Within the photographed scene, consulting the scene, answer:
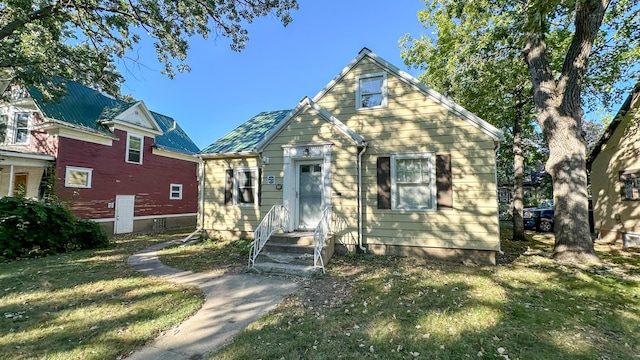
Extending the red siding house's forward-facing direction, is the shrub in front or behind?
in front

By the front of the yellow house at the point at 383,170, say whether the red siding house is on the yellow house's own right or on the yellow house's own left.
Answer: on the yellow house's own right

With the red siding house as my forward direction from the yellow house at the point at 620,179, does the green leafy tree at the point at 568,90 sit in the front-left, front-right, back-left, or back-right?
front-left

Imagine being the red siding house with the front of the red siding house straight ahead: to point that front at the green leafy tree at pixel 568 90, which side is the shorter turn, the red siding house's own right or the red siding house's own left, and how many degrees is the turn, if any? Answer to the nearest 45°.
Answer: approximately 90° to the red siding house's own left

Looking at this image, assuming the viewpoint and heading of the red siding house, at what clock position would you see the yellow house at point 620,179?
The yellow house is roughly at 9 o'clock from the red siding house.

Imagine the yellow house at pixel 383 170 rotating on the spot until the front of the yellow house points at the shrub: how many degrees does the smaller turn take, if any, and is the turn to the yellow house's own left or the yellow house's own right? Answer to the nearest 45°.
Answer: approximately 90° to the yellow house's own right

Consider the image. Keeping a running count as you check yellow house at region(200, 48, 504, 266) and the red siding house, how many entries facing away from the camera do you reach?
0

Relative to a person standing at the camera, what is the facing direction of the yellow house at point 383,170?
facing the viewer

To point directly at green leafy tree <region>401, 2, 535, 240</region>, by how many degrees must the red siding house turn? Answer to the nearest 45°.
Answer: approximately 90° to its left

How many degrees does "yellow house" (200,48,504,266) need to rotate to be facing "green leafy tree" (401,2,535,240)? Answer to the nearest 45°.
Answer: approximately 135° to its left

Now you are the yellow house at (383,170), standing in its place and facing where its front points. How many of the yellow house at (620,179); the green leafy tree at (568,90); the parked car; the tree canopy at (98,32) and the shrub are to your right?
2

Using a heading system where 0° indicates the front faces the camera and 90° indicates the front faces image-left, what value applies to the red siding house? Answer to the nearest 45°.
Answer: approximately 45°
